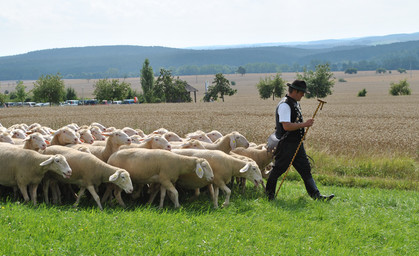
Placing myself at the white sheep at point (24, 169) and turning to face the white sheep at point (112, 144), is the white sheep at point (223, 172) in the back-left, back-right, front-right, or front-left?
front-right

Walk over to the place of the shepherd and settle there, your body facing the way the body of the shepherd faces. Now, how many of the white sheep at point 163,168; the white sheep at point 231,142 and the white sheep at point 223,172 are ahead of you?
0

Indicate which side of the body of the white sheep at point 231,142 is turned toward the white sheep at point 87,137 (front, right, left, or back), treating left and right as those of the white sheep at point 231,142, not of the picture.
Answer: back

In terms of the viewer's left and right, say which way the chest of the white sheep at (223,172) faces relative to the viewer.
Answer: facing to the right of the viewer

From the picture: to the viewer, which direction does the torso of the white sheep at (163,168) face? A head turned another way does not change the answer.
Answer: to the viewer's right

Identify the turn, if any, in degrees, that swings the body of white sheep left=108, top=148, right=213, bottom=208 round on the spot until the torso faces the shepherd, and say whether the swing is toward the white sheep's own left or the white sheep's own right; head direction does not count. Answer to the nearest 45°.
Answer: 0° — it already faces them

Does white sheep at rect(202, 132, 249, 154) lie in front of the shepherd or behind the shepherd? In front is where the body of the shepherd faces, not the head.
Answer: behind

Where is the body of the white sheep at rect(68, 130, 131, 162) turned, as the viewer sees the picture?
to the viewer's right

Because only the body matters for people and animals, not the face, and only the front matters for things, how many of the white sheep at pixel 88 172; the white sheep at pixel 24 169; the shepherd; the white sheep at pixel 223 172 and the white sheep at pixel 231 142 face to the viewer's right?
5

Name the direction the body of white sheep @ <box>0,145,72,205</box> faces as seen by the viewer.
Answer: to the viewer's right

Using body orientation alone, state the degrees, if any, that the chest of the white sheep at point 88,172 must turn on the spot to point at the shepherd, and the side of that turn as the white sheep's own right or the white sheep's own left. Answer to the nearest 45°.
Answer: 0° — it already faces them

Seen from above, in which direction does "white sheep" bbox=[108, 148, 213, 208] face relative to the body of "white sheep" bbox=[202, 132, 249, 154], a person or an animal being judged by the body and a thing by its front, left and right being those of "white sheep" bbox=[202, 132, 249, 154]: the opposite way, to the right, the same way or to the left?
the same way

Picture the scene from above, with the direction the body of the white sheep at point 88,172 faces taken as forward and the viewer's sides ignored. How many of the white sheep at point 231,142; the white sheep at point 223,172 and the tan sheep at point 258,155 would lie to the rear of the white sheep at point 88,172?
0

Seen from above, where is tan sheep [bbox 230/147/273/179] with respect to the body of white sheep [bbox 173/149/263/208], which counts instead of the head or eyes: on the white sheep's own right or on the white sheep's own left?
on the white sheep's own left

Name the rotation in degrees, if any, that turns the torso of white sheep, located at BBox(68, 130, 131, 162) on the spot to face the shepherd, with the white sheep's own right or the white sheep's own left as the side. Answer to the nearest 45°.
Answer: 0° — it already faces them

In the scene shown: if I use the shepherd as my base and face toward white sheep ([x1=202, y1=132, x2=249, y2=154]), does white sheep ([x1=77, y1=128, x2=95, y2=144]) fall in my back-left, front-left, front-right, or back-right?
front-left

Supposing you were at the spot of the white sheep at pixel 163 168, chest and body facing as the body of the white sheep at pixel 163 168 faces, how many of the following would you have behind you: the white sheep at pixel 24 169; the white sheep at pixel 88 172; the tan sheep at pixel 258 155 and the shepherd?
2

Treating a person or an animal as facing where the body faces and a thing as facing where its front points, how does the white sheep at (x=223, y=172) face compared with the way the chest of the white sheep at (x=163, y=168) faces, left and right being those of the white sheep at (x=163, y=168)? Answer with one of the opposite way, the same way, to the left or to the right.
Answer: the same way

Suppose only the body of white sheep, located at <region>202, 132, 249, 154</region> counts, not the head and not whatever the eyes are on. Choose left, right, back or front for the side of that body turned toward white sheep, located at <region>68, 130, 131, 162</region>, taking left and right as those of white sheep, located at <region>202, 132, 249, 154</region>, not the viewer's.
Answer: back
